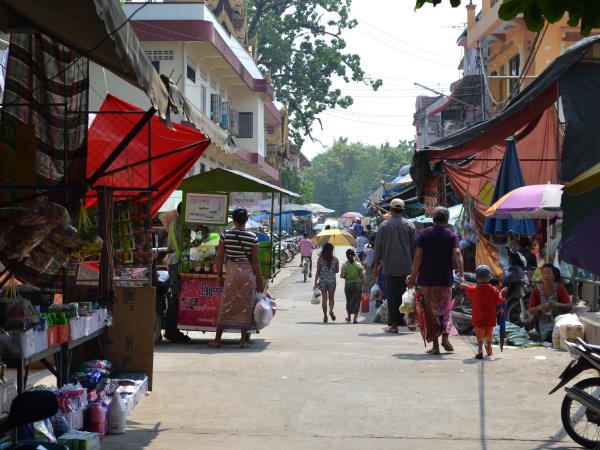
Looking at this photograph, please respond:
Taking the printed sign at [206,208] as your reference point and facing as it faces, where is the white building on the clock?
The white building is roughly at 6 o'clock from the printed sign.

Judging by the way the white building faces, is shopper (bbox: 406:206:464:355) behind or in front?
in front

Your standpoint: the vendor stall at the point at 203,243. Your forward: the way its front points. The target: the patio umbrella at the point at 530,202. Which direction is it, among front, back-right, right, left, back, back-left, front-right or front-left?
left

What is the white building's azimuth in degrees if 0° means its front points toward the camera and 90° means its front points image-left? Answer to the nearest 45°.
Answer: approximately 315°

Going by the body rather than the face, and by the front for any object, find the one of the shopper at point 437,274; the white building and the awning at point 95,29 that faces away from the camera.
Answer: the shopper

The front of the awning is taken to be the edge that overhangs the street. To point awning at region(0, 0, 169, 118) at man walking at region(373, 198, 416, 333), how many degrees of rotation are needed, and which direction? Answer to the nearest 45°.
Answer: approximately 45° to its left

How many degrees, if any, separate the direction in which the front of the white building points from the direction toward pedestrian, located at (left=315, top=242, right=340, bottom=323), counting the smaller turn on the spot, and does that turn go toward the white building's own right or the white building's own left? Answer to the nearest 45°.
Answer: approximately 45° to the white building's own right

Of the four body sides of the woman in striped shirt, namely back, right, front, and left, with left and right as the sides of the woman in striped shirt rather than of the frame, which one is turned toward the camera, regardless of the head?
back

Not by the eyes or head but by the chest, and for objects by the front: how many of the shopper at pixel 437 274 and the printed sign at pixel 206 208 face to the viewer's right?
0

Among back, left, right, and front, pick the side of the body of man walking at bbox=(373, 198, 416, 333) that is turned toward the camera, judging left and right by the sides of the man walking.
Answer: back

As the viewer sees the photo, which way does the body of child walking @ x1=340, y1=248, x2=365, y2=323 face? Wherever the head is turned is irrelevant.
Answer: away from the camera

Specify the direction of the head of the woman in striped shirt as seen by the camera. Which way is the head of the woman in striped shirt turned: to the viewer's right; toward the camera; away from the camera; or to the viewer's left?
away from the camera

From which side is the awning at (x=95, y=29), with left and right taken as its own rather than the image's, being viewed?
right

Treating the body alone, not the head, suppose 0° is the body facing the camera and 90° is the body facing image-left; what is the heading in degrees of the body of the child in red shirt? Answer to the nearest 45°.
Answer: approximately 180°

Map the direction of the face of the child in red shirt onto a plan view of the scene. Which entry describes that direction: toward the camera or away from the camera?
away from the camera

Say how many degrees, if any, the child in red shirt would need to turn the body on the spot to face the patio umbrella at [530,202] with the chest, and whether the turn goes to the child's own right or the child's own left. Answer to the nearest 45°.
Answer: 0° — they already face it

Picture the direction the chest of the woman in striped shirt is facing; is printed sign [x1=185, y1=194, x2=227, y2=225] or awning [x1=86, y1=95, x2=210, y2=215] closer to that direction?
the printed sign
